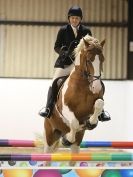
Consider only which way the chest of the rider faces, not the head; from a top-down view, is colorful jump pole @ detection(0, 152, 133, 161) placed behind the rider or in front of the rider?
in front

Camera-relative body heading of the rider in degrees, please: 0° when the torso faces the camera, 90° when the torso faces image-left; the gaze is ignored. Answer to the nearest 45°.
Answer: approximately 0°
